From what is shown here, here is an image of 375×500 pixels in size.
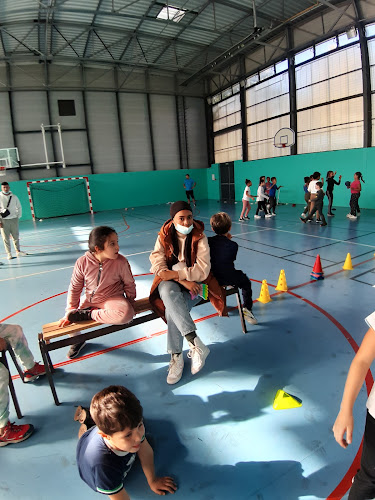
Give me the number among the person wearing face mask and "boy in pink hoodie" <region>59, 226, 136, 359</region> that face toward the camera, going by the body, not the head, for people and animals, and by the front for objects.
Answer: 2

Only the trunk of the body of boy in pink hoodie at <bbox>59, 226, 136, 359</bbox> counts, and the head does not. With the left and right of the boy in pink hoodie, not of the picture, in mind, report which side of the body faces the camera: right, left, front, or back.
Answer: front

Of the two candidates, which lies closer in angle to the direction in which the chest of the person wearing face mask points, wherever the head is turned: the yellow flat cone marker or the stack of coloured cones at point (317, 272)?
the yellow flat cone marker

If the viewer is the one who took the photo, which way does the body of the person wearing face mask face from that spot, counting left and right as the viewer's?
facing the viewer

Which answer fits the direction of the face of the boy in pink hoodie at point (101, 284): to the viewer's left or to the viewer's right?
to the viewer's right

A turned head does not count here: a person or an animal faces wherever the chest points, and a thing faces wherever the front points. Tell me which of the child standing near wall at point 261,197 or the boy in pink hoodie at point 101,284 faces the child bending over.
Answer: the boy in pink hoodie

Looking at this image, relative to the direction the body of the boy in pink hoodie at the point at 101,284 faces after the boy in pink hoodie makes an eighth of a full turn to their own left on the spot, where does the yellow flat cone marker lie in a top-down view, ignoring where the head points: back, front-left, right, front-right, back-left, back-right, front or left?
front

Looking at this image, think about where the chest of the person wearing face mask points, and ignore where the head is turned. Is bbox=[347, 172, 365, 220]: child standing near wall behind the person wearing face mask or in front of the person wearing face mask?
behind
